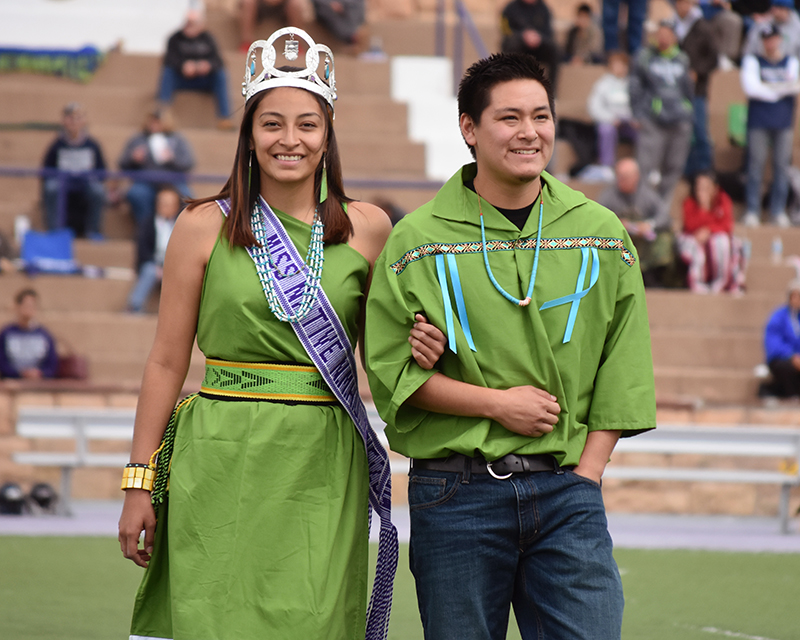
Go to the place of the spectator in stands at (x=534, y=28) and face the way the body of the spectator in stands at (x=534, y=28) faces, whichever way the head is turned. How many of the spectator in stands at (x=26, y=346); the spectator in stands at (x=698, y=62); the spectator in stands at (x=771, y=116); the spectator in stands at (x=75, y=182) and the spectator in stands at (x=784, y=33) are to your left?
3

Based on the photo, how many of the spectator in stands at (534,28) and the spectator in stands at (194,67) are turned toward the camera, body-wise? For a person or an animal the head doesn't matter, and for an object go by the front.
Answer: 2

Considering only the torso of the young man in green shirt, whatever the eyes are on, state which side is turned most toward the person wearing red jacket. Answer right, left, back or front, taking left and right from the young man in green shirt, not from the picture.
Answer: back

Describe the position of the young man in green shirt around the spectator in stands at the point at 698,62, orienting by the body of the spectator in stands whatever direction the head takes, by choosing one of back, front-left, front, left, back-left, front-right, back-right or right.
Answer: front-left

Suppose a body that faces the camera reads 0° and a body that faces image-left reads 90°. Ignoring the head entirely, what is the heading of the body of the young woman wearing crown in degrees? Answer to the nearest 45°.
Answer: approximately 0°

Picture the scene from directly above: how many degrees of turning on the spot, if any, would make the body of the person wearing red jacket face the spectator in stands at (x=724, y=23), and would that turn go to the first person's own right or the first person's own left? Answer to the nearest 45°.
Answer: approximately 180°

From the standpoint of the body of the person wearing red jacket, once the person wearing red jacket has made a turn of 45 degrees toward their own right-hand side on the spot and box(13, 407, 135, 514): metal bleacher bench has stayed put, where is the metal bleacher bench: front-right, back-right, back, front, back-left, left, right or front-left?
front

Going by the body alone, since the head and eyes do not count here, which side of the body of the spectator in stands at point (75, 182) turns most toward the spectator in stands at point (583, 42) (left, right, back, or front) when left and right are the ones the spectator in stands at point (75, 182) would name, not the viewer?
left

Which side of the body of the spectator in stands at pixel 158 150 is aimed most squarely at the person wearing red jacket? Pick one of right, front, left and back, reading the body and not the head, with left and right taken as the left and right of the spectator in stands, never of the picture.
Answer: left

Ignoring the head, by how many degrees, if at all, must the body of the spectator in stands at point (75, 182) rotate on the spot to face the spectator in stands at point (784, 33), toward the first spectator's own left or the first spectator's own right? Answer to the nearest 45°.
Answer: approximately 90° to the first spectator's own left

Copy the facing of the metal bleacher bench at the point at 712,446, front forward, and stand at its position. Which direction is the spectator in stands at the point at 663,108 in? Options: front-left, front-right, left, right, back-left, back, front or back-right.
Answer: back

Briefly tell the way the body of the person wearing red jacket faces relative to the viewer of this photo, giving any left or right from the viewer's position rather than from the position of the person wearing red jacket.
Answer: facing the viewer
